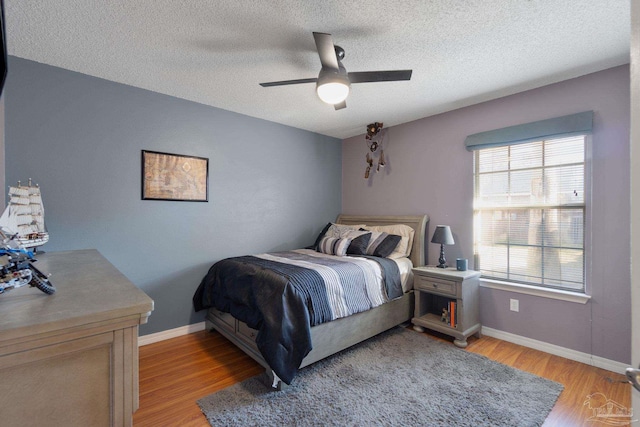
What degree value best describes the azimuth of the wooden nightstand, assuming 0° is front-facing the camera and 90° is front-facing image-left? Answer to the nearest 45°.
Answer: approximately 45°

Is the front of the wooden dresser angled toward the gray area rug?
yes

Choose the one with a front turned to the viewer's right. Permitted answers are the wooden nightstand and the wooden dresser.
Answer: the wooden dresser

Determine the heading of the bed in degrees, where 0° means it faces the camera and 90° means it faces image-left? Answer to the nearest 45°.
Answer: approximately 45°

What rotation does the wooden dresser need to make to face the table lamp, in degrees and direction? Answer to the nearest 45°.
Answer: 0° — it already faces it

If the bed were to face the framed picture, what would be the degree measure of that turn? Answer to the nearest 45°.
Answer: approximately 45° to its right

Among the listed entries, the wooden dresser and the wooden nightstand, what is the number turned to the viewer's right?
1

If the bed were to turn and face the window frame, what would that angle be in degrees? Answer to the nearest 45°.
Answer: approximately 135° to its left

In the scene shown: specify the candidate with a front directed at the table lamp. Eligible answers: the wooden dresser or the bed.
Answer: the wooden dresser

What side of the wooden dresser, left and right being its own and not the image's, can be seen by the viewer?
right

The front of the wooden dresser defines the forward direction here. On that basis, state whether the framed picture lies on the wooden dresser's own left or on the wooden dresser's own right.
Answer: on the wooden dresser's own left

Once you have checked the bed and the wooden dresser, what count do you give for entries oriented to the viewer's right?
1

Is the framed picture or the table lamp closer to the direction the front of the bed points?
the framed picture
